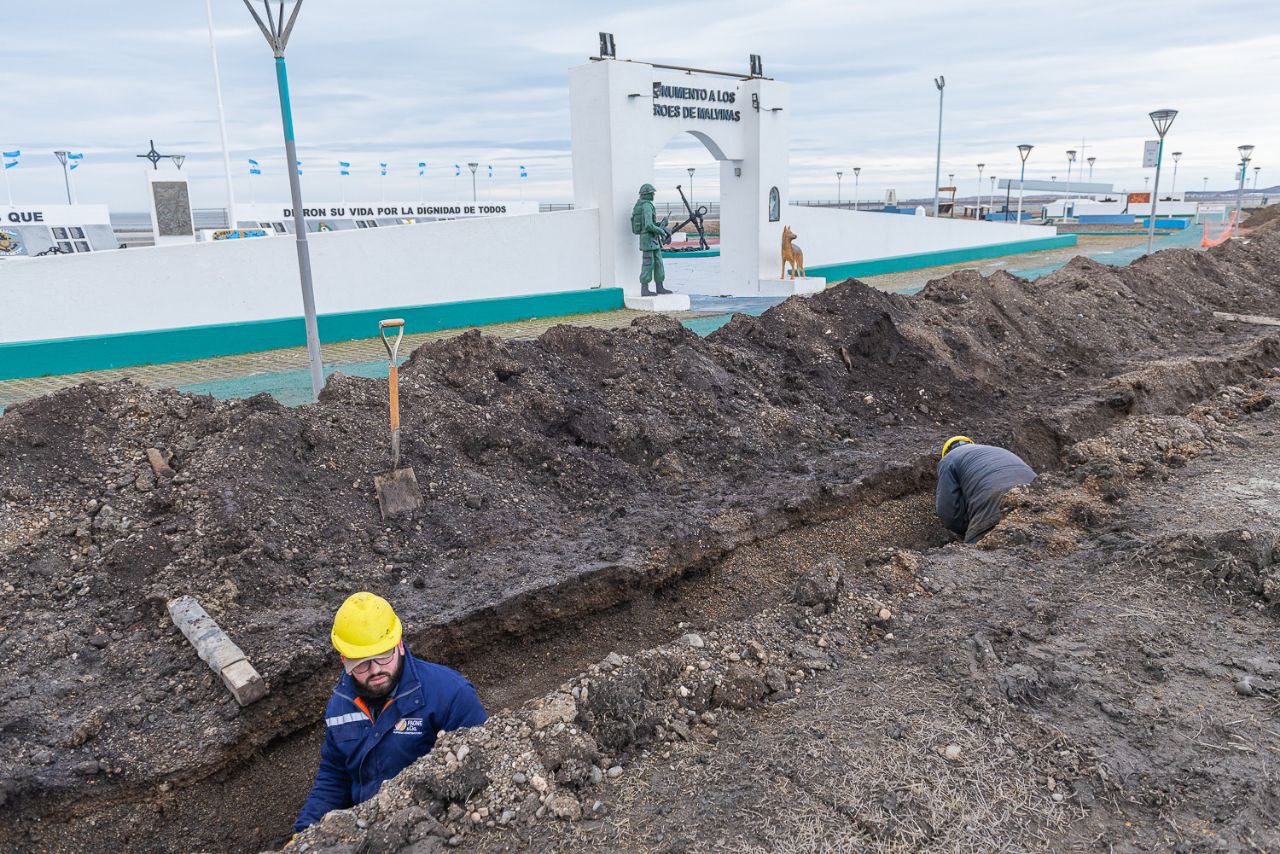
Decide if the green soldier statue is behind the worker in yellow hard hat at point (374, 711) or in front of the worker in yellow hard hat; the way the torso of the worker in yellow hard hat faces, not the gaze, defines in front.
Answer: behind

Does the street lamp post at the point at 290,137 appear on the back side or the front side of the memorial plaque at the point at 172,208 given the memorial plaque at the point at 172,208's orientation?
on the front side

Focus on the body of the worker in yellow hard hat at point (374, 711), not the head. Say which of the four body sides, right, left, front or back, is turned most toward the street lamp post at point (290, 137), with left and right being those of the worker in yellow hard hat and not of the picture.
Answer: back

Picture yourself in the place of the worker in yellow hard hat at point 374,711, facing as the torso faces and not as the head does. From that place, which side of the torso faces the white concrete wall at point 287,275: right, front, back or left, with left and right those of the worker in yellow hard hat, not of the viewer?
back

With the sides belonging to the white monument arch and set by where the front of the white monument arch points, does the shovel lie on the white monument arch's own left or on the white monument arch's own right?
on the white monument arch's own right

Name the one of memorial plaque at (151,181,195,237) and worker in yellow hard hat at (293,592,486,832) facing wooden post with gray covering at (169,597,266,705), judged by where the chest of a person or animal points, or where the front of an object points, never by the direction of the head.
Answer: the memorial plaque

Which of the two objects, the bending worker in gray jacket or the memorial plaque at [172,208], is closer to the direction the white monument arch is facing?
the bending worker in gray jacket

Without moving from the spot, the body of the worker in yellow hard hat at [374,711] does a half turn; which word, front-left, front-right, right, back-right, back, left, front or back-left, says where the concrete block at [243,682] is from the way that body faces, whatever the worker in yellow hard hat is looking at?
front-left

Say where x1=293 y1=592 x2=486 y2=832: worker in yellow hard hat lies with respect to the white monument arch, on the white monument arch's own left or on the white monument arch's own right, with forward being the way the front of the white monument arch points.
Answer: on the white monument arch's own right

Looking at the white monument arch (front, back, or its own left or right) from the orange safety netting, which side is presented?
left

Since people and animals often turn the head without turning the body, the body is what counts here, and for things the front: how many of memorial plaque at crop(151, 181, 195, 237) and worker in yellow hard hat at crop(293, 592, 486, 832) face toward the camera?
2

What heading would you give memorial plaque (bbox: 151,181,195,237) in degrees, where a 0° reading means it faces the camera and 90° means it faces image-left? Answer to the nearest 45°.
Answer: approximately 0°
